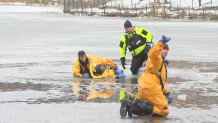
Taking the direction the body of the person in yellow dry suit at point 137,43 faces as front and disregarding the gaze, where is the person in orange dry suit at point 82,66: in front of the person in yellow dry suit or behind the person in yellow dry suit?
in front

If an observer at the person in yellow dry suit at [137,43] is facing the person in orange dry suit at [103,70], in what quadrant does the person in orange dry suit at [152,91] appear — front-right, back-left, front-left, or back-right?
front-left

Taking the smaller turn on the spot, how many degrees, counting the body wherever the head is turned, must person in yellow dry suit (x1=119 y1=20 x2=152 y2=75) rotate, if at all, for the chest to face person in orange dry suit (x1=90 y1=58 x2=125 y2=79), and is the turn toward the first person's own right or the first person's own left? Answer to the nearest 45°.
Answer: approximately 45° to the first person's own right

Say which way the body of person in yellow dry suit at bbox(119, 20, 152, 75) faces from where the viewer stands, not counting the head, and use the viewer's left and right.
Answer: facing the viewer and to the left of the viewer

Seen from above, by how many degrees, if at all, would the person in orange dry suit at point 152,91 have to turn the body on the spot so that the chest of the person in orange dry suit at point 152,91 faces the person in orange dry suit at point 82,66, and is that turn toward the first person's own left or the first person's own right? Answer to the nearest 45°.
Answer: approximately 90° to the first person's own left

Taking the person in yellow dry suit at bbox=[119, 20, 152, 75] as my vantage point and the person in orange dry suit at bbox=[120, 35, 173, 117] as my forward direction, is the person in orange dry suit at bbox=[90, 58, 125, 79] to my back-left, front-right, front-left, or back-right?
front-right
